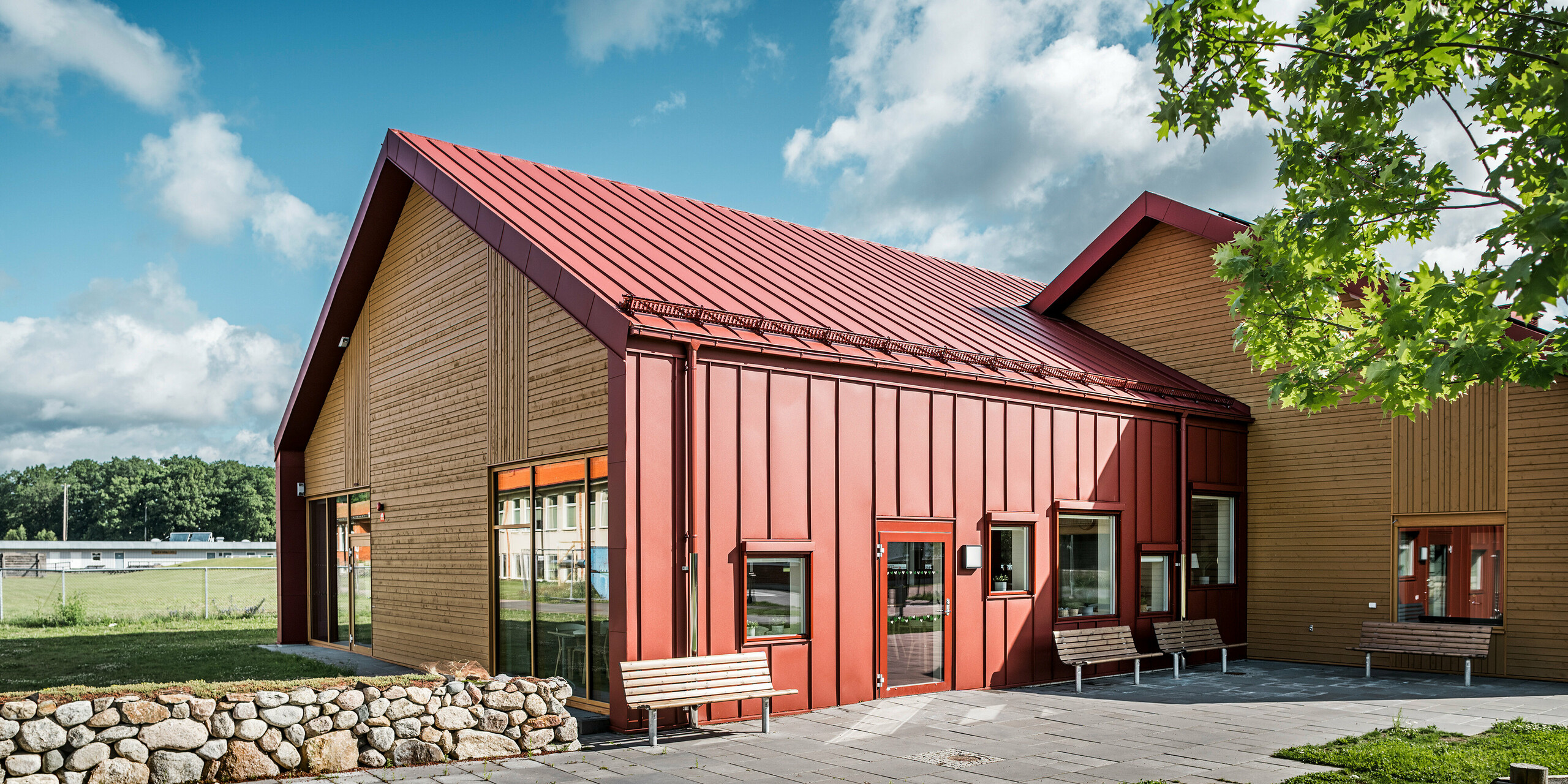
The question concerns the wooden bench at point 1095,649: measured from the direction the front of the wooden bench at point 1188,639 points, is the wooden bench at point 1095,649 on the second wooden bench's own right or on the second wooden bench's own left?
on the second wooden bench's own right

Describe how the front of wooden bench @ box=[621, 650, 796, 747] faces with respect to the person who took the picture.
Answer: facing the viewer and to the right of the viewer

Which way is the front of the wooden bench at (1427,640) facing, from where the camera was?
facing the viewer and to the left of the viewer

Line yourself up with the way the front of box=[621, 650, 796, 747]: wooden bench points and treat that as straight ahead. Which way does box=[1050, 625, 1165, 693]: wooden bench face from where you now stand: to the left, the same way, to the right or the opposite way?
the same way

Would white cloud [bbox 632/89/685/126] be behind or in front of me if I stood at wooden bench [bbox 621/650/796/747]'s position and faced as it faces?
behind

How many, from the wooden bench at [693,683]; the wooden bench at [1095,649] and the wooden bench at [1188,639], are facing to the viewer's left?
0

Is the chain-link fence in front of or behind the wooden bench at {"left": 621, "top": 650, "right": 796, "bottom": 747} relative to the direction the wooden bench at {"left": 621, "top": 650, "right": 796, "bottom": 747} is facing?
behind

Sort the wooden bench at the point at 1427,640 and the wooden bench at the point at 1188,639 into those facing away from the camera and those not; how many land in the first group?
0

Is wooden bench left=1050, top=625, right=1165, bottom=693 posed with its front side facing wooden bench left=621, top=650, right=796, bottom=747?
no

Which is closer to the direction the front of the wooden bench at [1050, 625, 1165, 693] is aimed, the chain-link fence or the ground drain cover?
the ground drain cover

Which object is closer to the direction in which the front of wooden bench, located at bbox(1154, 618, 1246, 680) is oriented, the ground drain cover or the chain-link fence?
the ground drain cover

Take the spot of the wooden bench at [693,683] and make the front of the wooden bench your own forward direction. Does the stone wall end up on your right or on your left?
on your right
